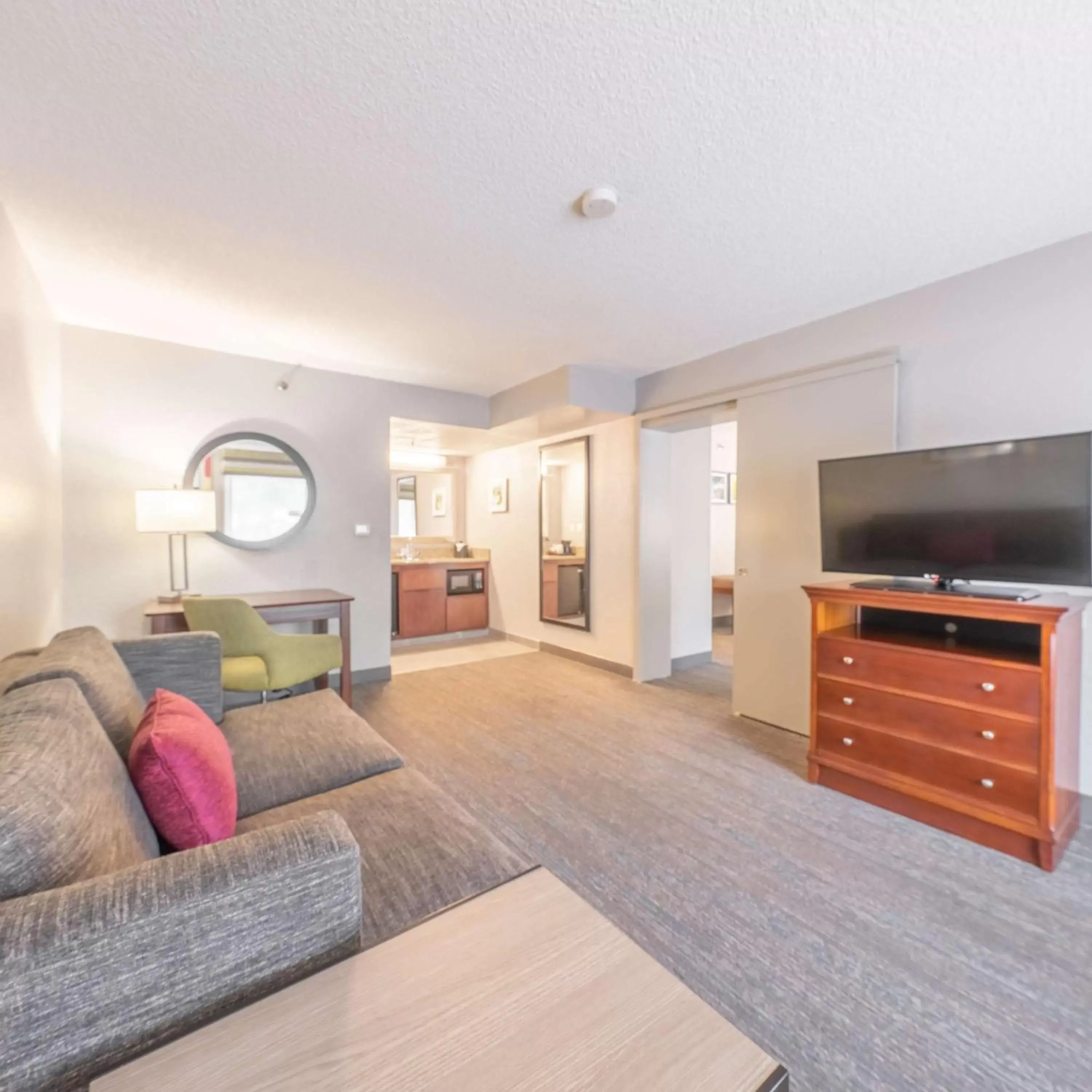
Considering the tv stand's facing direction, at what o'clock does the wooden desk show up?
The wooden desk is roughly at 1 o'clock from the tv stand.

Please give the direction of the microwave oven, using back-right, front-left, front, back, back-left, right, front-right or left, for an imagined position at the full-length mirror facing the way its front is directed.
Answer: right

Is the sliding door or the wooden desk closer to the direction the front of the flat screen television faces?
the wooden desk

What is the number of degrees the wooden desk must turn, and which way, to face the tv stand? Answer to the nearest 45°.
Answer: approximately 45° to its left

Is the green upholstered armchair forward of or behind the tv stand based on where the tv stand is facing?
forward

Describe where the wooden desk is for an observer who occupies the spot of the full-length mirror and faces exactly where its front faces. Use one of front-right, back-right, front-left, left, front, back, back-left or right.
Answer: front

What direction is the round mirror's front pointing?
toward the camera

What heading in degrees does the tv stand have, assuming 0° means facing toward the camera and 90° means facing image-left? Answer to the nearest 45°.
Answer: approximately 45°

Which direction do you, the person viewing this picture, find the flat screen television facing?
facing the viewer and to the left of the viewer

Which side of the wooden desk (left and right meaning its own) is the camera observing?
front

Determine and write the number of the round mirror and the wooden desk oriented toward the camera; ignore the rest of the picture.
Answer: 2

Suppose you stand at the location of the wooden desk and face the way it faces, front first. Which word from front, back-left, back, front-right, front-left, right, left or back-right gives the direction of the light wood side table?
front
